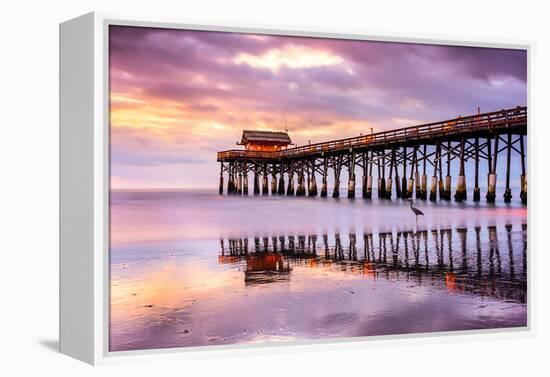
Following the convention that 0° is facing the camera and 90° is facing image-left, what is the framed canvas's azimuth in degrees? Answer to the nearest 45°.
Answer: approximately 315°
